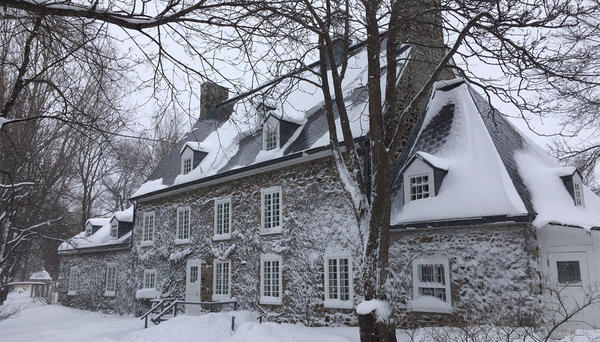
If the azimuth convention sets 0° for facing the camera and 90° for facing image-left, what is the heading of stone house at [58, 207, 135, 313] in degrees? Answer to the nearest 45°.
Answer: approximately 45°

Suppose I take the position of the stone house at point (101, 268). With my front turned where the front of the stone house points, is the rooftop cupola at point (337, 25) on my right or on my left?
on my left
